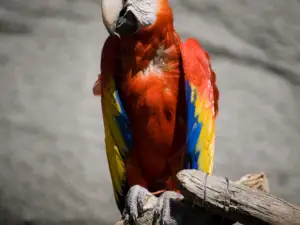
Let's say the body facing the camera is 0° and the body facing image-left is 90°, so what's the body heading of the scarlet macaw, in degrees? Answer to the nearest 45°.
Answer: approximately 0°
